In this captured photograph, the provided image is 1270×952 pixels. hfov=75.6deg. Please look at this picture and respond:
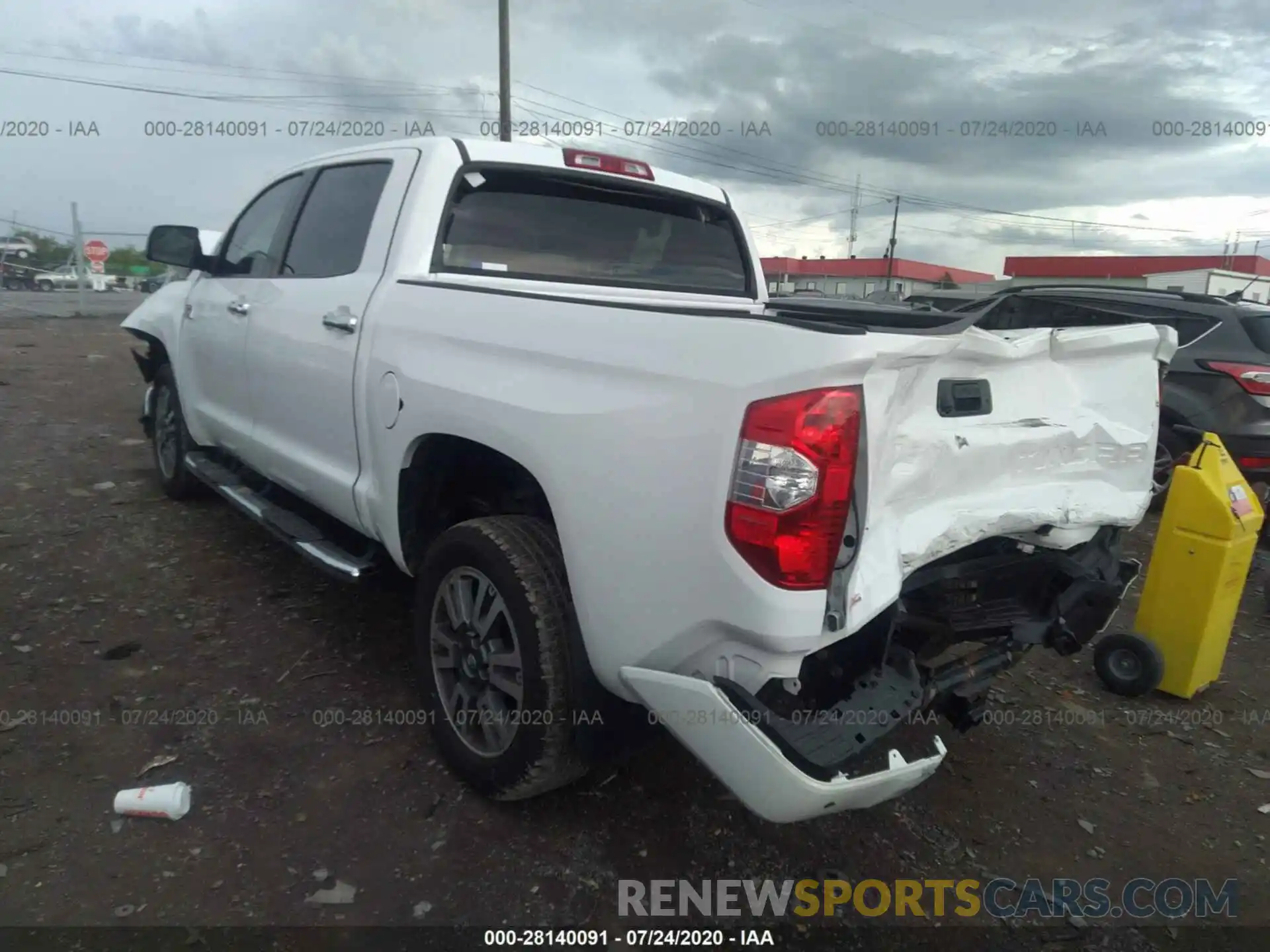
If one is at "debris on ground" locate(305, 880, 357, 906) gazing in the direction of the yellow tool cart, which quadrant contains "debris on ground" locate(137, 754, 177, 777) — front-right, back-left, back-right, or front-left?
back-left

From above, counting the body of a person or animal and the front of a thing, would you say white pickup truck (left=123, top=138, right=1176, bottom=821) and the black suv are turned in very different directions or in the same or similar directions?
same or similar directions

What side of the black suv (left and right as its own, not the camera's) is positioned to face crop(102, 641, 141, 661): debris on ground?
left

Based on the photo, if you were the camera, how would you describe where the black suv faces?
facing away from the viewer and to the left of the viewer

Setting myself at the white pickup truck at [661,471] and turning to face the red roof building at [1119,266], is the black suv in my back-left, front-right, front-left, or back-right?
front-right

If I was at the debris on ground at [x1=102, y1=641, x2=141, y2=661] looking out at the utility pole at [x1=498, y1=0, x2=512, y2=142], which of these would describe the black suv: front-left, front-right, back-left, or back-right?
front-right

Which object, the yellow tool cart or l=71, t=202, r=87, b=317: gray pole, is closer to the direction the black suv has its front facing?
the gray pole

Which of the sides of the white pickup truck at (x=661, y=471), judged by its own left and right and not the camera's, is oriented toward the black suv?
right

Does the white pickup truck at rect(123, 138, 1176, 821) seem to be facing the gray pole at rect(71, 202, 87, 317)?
yes

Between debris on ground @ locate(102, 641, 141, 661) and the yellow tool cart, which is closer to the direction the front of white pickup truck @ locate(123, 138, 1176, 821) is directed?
the debris on ground

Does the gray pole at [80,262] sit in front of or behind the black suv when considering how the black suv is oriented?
in front

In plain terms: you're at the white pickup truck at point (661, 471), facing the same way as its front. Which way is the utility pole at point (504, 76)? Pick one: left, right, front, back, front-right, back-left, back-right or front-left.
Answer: front-right

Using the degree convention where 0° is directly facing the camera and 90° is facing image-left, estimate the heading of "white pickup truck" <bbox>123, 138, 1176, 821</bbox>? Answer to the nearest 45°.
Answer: approximately 135°

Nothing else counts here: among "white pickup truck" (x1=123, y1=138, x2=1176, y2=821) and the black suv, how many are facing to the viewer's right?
0

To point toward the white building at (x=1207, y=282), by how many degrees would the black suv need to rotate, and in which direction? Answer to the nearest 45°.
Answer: approximately 45° to its right
